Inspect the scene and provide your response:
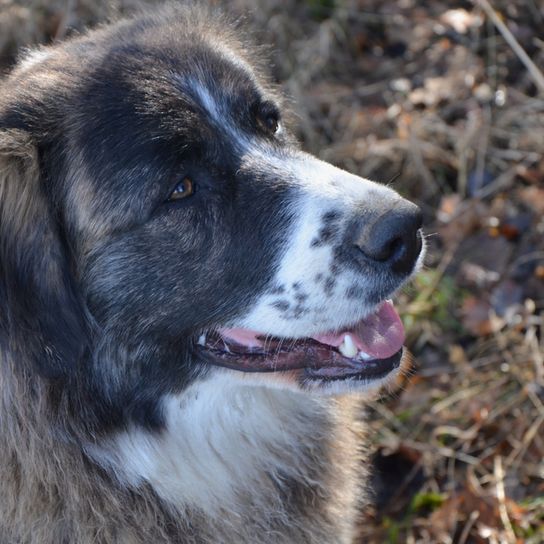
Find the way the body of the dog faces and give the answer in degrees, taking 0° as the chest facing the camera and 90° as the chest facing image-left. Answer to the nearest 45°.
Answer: approximately 315°
